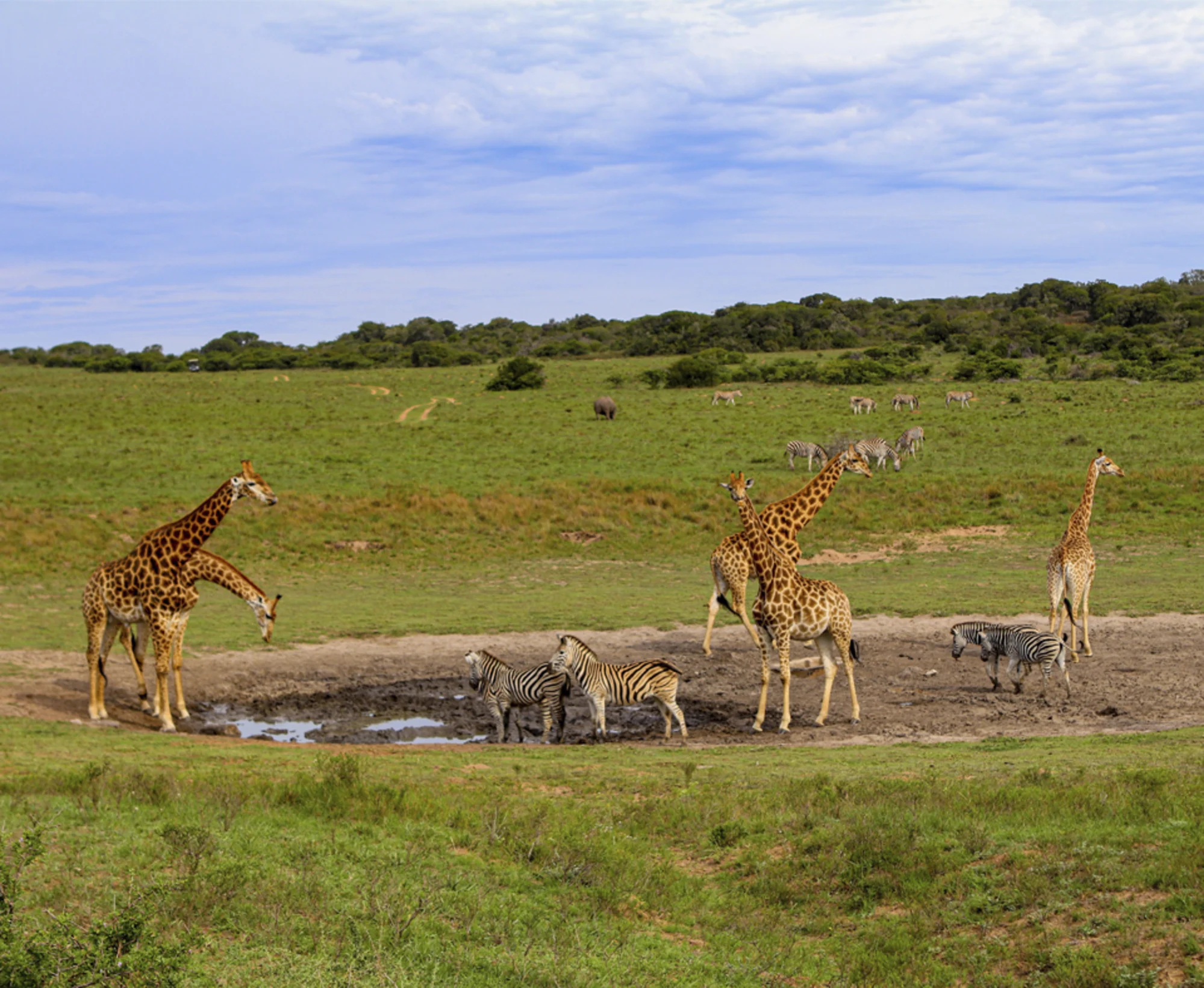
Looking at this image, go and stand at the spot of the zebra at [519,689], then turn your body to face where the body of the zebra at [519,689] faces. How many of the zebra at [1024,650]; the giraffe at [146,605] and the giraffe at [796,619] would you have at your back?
2

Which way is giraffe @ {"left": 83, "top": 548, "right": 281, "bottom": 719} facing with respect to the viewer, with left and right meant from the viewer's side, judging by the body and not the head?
facing to the right of the viewer

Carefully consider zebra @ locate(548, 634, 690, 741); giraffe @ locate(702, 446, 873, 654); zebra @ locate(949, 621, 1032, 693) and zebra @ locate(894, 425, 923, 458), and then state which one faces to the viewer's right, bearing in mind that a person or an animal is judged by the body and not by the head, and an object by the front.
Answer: the giraffe

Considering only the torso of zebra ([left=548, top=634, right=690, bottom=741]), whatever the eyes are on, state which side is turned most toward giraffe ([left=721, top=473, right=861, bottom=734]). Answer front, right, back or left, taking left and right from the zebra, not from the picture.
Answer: back

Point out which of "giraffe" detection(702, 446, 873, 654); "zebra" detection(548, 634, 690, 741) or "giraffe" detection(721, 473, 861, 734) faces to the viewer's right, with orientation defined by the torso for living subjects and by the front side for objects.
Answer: "giraffe" detection(702, 446, 873, 654)

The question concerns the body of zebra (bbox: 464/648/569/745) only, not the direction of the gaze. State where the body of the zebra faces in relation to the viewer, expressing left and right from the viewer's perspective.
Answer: facing to the left of the viewer

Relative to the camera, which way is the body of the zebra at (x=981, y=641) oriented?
to the viewer's left

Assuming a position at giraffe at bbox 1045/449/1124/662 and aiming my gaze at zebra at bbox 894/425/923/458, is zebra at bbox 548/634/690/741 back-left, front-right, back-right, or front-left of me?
back-left

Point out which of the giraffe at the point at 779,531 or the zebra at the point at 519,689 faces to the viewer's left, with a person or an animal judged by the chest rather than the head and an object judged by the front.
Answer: the zebra

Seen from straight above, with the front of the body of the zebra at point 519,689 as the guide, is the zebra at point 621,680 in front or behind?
behind

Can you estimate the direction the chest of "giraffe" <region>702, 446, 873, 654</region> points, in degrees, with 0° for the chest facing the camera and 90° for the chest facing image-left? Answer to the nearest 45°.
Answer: approximately 270°

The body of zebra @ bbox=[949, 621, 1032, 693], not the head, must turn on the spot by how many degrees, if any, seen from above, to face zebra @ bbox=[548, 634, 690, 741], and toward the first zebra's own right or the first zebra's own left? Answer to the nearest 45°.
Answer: approximately 45° to the first zebra's own left

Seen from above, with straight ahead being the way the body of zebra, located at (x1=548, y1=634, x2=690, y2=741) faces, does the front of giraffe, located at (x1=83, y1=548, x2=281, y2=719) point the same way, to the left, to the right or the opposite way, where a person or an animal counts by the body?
the opposite way
